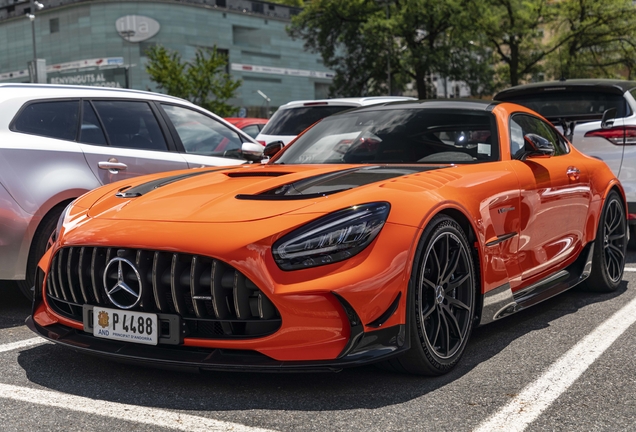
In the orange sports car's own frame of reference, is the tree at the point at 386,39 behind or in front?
behind

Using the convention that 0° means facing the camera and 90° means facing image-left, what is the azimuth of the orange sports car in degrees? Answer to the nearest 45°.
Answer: approximately 45°

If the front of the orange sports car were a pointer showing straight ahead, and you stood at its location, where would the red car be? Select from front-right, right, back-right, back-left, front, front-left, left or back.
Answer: back-right

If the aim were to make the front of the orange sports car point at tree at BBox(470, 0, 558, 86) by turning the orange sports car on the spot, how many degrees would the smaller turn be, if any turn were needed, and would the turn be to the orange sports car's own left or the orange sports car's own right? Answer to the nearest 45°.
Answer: approximately 135° to the orange sports car's own right

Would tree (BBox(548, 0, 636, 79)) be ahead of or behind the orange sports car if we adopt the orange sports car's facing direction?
behind
